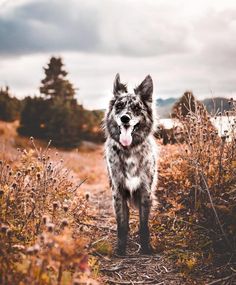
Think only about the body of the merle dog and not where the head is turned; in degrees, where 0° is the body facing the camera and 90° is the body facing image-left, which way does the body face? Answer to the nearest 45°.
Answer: approximately 0°

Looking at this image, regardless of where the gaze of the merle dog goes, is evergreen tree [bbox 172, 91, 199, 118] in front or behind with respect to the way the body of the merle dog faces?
behind

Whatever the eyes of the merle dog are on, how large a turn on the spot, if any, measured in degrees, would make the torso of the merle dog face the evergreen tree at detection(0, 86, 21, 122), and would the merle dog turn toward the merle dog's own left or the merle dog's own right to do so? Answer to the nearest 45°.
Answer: approximately 180°

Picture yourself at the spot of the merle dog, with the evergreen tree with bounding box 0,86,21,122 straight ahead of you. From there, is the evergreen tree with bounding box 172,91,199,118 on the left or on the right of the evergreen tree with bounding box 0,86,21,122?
right

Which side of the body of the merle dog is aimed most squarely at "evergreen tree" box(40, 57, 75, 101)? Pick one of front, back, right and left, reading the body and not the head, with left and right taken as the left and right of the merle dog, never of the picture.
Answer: back
